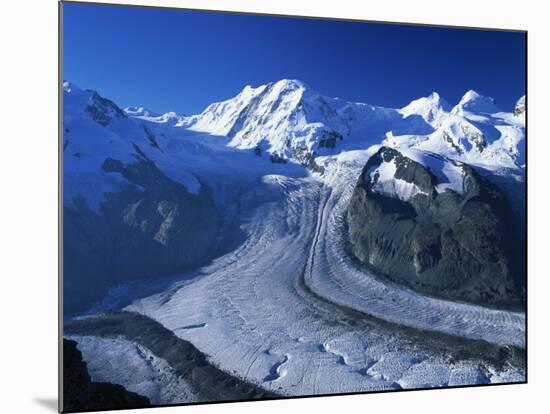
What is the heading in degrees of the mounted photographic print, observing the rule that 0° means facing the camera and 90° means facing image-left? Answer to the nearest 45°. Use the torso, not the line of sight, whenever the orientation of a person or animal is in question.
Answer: approximately 315°
